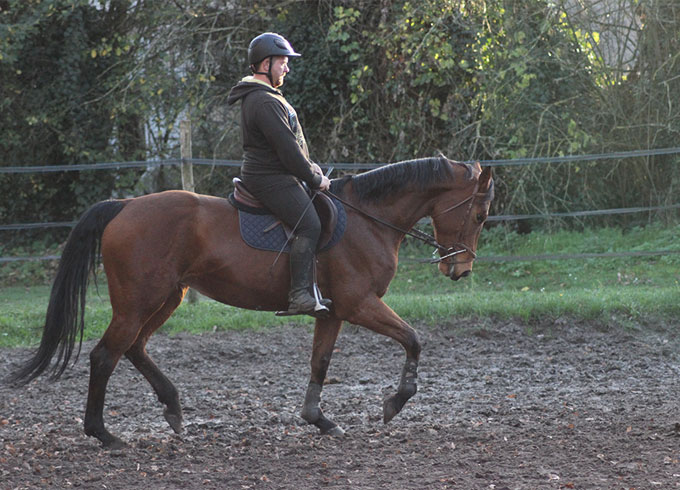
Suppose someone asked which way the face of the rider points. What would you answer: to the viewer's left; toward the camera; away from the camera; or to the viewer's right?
to the viewer's right

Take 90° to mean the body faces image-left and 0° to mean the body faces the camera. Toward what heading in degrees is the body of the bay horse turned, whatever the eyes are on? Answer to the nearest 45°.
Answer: approximately 270°

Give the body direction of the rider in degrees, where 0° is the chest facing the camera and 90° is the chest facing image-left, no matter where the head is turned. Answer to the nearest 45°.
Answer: approximately 270°
